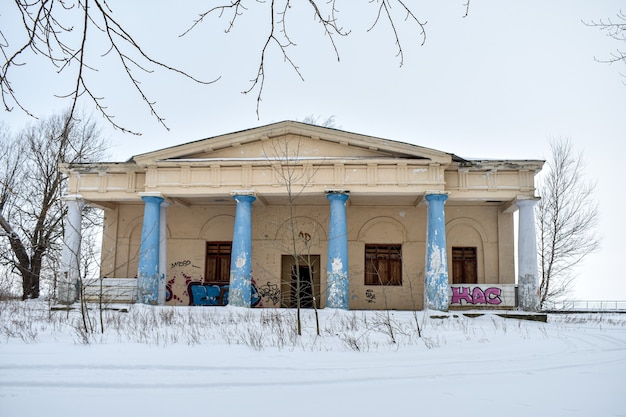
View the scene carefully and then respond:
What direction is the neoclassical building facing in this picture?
toward the camera
